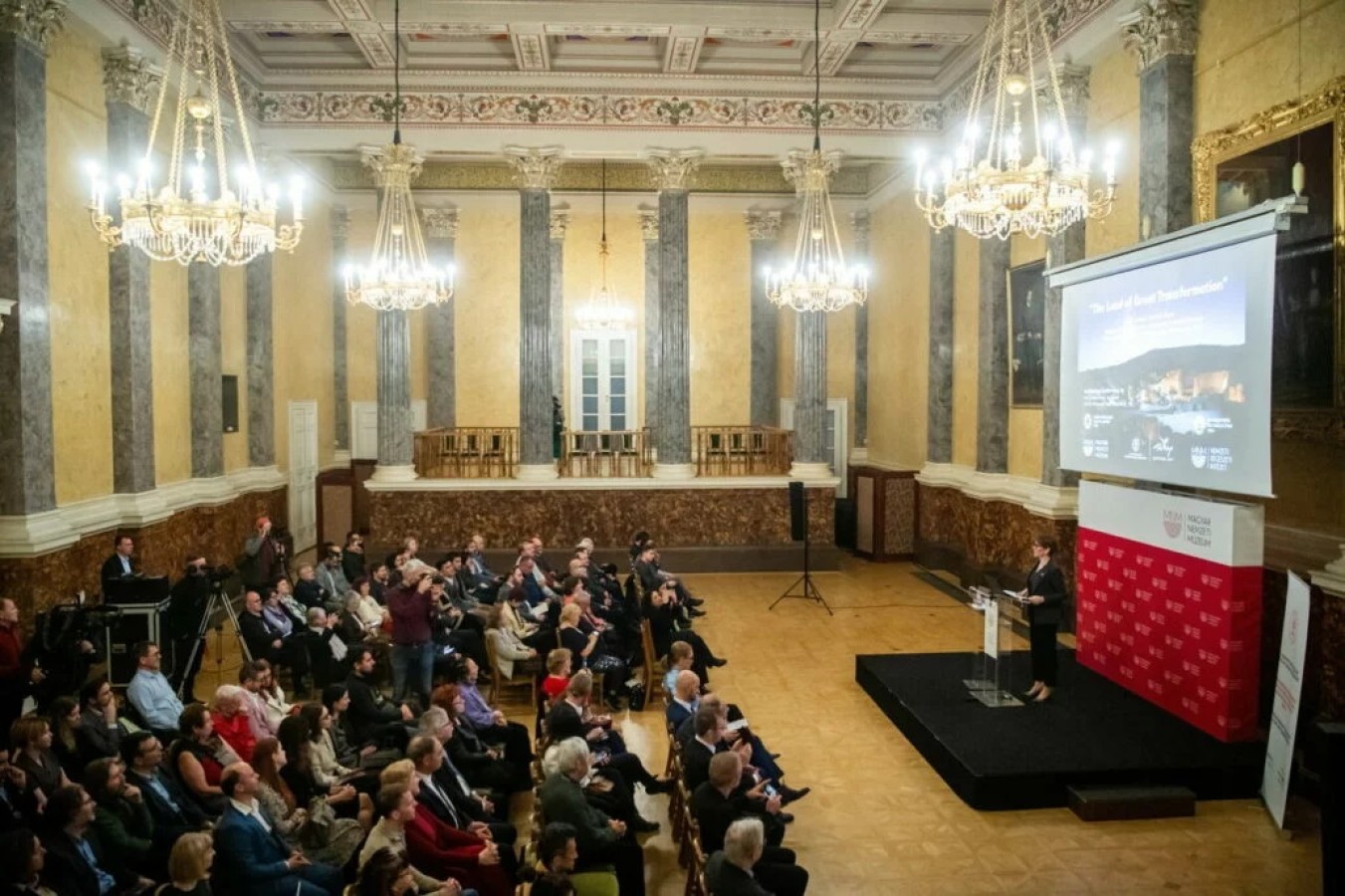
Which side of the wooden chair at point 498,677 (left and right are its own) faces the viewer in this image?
right

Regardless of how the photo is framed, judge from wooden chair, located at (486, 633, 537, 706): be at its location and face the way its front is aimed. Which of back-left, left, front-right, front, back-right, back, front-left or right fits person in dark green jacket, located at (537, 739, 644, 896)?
right

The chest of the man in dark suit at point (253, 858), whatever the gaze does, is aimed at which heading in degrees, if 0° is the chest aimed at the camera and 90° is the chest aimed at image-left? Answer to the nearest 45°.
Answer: approximately 270°

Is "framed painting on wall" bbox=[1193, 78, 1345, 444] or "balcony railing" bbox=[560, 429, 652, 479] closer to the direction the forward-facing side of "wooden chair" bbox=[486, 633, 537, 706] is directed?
the framed painting on wall

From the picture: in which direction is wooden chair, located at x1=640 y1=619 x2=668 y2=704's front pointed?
to the viewer's right

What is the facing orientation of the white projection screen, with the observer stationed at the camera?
facing the viewer and to the left of the viewer

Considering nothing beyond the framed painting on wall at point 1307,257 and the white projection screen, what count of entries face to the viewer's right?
0

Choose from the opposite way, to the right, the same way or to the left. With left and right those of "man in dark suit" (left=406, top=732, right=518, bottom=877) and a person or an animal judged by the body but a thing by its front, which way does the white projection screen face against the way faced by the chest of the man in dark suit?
the opposite way

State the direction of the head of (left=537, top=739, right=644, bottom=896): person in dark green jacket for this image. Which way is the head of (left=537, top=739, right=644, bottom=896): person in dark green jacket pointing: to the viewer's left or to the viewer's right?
to the viewer's right

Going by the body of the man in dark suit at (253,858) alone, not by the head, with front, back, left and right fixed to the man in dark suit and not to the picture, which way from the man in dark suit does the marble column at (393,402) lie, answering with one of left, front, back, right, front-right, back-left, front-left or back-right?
left

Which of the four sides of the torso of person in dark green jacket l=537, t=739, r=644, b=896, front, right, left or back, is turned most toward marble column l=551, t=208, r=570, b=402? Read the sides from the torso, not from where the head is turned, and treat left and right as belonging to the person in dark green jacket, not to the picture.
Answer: left

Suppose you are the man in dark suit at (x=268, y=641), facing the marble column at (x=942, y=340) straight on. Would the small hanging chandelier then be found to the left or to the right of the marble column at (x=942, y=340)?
left

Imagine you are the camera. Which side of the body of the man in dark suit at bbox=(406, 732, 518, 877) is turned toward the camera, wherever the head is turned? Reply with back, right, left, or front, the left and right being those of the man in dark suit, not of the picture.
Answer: right

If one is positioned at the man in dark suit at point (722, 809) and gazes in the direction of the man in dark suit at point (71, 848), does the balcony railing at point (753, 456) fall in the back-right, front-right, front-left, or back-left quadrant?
back-right

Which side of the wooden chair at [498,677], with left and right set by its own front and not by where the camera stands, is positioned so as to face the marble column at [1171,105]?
front

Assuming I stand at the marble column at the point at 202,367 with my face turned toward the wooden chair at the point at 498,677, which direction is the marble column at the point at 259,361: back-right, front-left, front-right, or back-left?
back-left

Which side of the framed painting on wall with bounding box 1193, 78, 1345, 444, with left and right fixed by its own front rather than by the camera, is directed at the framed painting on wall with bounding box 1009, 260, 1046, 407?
right

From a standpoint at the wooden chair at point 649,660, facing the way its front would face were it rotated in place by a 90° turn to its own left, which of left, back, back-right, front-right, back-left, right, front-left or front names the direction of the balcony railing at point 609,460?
front
